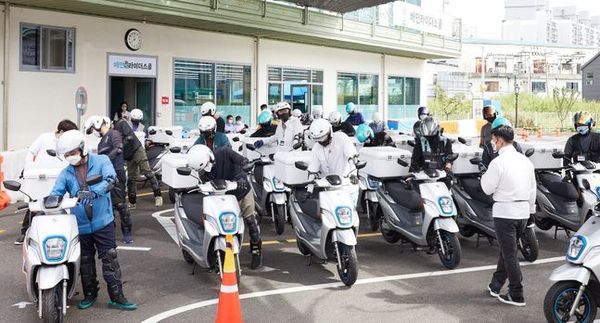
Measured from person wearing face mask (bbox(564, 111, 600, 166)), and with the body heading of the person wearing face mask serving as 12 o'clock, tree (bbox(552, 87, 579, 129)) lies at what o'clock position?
The tree is roughly at 6 o'clock from the person wearing face mask.

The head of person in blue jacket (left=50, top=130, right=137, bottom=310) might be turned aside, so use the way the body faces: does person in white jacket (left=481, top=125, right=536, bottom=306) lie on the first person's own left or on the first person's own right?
on the first person's own left

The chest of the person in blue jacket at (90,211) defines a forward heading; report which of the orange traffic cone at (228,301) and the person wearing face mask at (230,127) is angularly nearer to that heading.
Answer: the orange traffic cone

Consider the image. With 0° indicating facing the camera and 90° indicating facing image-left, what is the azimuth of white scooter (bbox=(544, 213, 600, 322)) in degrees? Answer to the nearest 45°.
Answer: approximately 45°

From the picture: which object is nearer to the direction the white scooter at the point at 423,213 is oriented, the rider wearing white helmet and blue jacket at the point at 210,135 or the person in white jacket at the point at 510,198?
the person in white jacket

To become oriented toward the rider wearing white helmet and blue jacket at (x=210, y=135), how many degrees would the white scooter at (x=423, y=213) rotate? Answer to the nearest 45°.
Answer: approximately 135° to its right

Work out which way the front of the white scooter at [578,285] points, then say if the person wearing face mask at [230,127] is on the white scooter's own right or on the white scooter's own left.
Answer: on the white scooter's own right

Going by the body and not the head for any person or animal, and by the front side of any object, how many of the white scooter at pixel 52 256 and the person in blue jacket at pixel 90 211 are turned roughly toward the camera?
2

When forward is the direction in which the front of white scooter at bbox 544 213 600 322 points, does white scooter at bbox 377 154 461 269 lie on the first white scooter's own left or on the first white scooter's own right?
on the first white scooter's own right

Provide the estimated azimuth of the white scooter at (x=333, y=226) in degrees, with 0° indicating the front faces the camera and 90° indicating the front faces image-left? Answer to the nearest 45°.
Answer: approximately 315°

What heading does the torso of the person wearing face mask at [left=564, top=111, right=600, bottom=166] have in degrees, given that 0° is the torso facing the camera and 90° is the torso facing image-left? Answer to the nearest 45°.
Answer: approximately 0°
